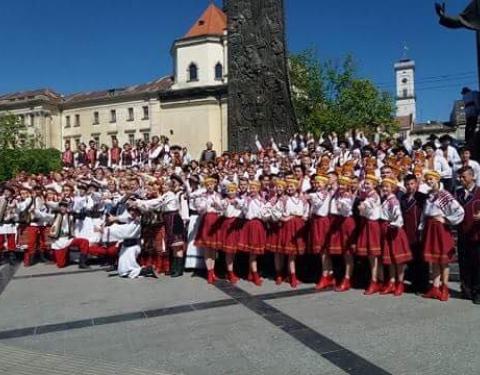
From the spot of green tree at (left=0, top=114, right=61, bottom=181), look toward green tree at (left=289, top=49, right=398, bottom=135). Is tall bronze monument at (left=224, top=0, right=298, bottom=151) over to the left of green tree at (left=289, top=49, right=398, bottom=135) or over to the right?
right

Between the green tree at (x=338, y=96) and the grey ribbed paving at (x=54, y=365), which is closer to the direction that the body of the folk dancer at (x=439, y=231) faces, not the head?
the grey ribbed paving

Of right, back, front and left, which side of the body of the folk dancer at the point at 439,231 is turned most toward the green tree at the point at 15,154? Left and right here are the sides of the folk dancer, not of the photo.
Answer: right

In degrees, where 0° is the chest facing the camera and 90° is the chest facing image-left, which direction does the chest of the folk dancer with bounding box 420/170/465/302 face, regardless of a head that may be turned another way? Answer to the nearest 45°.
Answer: approximately 45°

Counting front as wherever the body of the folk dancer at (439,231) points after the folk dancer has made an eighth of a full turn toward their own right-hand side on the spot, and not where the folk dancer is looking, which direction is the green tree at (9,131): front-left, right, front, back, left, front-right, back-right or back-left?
front-right

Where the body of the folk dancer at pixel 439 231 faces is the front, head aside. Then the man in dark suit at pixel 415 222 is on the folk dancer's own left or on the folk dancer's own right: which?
on the folk dancer's own right

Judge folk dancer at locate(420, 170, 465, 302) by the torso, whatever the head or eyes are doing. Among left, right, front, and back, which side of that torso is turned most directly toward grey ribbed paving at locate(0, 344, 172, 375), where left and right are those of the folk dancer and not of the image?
front
